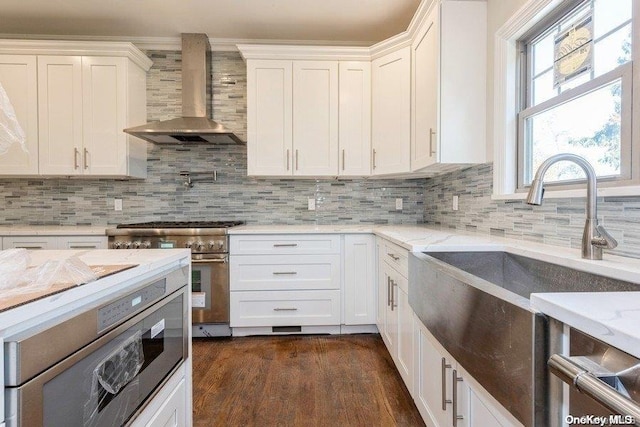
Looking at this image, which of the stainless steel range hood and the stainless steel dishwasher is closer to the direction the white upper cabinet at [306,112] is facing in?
the stainless steel dishwasher

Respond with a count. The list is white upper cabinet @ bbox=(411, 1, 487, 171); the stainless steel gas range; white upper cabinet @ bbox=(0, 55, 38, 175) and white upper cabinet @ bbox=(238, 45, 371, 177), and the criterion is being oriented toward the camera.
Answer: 3

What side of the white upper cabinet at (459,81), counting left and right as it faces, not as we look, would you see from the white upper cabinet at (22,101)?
front

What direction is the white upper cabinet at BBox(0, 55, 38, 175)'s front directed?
toward the camera

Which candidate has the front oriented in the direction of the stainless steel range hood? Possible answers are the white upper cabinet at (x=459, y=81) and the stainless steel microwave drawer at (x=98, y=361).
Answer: the white upper cabinet

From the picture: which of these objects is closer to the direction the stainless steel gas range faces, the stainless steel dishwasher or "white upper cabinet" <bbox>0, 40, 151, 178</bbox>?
the stainless steel dishwasher

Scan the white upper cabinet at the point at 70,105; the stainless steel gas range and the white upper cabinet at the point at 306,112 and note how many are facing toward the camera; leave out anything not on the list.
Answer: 3

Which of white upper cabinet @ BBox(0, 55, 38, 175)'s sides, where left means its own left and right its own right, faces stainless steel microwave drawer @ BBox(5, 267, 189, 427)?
front

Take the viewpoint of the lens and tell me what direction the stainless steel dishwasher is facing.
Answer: facing the viewer and to the left of the viewer

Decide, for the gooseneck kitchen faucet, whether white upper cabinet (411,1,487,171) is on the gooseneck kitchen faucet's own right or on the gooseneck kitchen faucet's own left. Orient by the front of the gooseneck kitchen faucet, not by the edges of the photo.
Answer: on the gooseneck kitchen faucet's own right

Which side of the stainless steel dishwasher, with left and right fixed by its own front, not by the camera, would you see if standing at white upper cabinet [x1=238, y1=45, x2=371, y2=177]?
right

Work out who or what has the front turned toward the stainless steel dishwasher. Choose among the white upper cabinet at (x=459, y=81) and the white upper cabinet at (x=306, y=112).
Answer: the white upper cabinet at (x=306, y=112)

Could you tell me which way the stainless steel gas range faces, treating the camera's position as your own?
facing the viewer

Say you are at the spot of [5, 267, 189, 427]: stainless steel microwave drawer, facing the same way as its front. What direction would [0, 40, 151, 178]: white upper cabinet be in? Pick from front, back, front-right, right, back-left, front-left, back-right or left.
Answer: back-left
